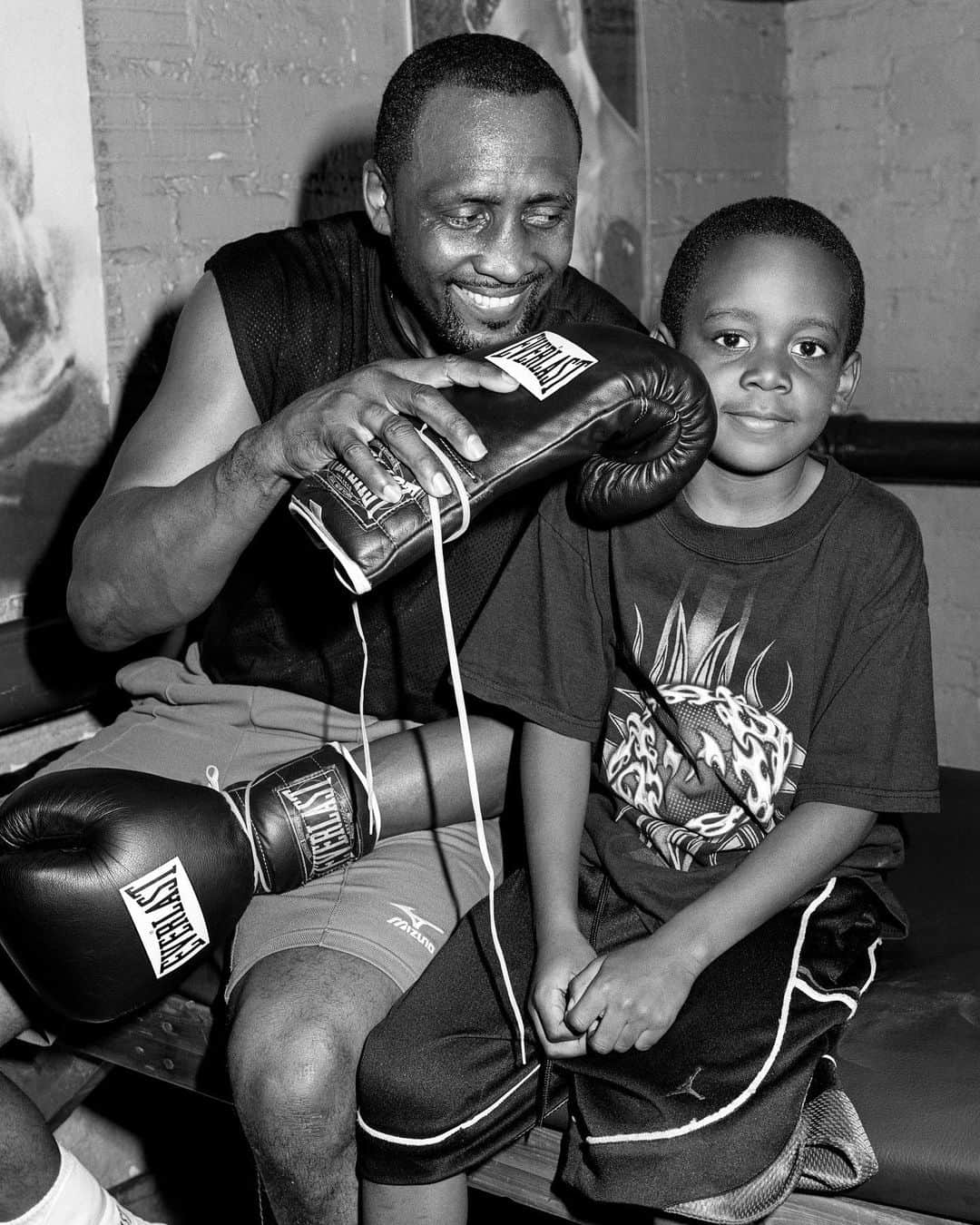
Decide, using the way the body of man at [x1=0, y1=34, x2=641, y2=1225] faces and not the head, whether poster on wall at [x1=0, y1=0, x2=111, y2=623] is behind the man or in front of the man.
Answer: behind

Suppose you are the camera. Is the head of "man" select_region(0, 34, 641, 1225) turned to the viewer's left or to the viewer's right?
to the viewer's right

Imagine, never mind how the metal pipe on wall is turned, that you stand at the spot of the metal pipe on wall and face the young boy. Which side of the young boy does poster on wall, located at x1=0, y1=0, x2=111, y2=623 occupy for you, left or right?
right

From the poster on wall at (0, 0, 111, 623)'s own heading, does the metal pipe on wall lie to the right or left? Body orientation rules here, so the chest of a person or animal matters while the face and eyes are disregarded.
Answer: on its left

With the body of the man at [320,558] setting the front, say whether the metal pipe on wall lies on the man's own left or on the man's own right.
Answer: on the man's own left

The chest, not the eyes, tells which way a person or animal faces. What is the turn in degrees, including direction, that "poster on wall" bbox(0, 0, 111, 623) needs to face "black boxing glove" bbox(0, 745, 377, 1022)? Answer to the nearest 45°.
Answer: approximately 45° to its right

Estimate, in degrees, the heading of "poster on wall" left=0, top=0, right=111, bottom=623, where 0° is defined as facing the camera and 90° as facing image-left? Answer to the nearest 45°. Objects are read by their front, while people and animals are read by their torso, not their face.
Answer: approximately 315°
